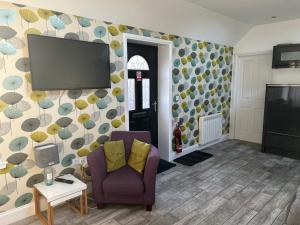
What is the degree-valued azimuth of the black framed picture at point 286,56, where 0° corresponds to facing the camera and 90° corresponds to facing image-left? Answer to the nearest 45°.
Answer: approximately 0°

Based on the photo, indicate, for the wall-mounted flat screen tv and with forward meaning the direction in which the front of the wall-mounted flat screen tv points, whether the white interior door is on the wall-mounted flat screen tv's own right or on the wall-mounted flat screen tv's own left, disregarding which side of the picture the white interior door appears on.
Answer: on the wall-mounted flat screen tv's own left

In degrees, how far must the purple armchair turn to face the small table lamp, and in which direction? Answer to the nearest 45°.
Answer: approximately 90° to its right

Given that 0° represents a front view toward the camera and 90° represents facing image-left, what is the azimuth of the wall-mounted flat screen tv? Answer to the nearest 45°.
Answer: approximately 315°

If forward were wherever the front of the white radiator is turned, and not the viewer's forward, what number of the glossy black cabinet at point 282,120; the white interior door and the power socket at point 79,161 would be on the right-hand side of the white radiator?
1

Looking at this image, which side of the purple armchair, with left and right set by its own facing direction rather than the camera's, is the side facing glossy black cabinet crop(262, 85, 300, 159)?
left

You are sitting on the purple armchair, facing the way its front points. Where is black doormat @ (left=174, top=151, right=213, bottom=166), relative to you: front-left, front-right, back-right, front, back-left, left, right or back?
back-left

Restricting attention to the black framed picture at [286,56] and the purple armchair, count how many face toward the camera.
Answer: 2

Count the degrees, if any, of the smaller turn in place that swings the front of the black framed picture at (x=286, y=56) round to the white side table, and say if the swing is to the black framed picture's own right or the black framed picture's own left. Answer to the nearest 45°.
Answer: approximately 45° to the black framed picture's own right

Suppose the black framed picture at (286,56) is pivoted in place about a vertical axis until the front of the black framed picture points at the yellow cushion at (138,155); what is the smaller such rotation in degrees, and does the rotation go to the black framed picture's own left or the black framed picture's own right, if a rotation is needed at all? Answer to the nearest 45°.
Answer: approximately 45° to the black framed picture's own right

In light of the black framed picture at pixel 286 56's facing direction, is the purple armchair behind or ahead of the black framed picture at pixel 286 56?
ahead

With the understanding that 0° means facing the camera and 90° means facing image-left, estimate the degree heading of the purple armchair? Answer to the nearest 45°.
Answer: approximately 0°

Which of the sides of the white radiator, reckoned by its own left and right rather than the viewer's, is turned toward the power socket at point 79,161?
right
